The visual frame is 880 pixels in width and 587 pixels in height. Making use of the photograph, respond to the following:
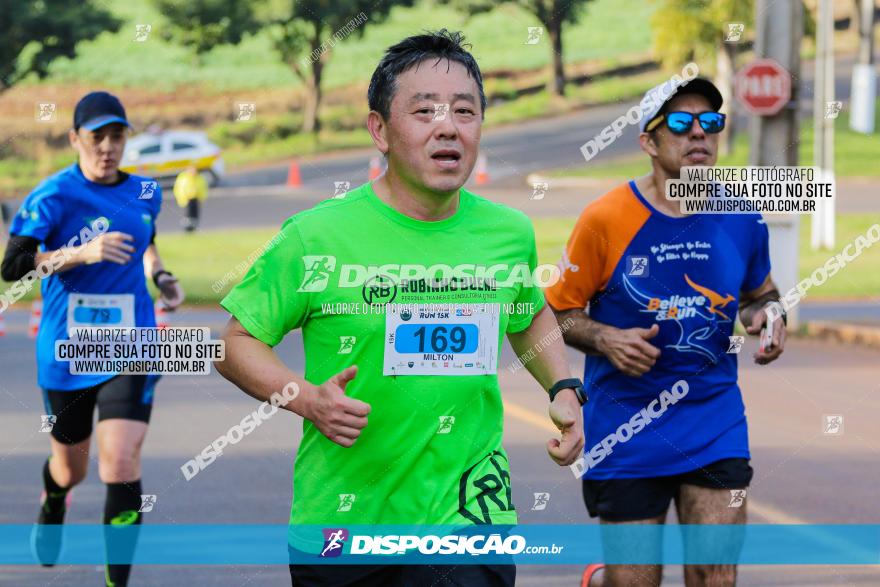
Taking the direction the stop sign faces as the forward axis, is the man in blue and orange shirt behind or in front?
in front

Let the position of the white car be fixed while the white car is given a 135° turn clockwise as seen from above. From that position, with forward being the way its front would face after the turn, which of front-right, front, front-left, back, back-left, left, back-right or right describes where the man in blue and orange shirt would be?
front-left

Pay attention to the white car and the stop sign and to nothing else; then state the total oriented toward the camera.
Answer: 1

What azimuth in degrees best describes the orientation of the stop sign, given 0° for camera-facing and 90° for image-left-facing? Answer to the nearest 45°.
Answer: approximately 0°

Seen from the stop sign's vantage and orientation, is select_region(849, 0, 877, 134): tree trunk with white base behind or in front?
behind
